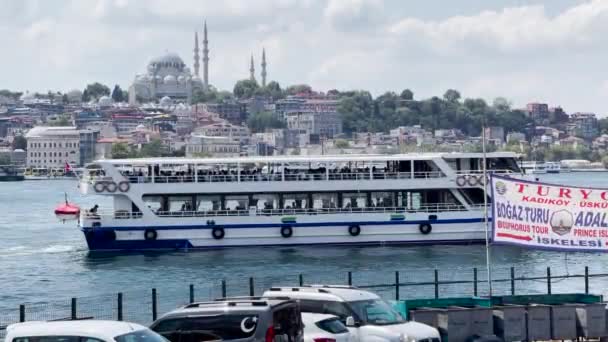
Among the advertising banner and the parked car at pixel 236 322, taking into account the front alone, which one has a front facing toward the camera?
the advertising banner

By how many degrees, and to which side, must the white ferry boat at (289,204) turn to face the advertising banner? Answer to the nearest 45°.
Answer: approximately 90° to its right

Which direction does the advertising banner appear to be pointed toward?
toward the camera

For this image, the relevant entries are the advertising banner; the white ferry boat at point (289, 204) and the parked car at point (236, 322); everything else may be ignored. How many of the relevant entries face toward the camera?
1

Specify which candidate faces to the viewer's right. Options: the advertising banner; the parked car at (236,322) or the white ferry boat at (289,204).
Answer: the white ferry boat

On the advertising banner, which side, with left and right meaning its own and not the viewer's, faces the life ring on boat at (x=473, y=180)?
back

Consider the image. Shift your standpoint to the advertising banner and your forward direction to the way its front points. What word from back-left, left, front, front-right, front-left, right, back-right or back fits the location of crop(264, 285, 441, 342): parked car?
front-right

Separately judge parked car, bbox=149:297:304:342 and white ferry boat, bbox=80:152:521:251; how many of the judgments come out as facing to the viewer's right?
1

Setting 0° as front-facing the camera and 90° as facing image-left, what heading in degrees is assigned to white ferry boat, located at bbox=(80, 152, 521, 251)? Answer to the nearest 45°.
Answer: approximately 270°

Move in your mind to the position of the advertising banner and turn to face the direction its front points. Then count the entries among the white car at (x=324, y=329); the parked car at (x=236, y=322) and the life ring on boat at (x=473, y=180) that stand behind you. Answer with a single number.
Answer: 1

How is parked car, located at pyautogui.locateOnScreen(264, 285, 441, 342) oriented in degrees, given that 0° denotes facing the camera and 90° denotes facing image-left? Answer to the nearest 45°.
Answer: approximately 315°

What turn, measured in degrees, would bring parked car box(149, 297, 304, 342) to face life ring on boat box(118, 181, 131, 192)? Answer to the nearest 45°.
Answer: approximately 45° to its right

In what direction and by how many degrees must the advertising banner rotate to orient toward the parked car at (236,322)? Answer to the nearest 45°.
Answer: approximately 45° to its right

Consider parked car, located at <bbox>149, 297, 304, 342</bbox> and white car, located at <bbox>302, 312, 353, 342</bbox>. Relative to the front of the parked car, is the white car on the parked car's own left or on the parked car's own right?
on the parked car's own right

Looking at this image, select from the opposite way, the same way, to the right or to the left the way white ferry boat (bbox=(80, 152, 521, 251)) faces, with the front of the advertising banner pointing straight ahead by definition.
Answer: to the left

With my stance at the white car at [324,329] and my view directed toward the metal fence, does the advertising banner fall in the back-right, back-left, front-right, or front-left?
front-right

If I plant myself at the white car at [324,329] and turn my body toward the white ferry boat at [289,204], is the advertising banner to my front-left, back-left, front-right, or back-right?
front-right

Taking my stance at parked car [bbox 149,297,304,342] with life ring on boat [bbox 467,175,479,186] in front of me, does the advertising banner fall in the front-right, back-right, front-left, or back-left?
front-right
